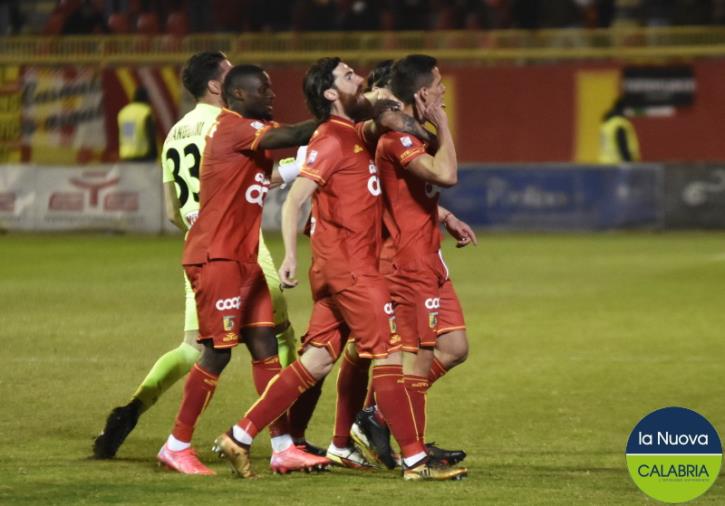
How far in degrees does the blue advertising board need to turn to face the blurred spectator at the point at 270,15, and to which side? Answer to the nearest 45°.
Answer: approximately 135° to its right

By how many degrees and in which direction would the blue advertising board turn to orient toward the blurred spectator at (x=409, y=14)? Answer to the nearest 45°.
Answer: approximately 135° to its right

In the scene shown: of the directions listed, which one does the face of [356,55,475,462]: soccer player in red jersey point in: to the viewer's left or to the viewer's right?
to the viewer's right

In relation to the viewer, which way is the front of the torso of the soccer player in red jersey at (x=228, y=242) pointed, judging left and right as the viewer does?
facing to the right of the viewer

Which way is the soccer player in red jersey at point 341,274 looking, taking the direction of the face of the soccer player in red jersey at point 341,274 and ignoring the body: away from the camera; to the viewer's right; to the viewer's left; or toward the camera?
to the viewer's right
